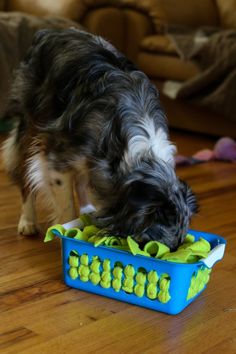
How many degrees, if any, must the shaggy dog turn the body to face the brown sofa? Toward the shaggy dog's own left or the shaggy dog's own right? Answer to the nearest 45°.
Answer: approximately 135° to the shaggy dog's own left

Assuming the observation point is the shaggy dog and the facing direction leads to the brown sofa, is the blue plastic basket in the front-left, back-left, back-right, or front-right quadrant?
back-right

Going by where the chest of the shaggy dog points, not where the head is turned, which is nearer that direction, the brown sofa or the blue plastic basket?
the blue plastic basket

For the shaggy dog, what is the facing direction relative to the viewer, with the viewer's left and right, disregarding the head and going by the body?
facing the viewer and to the right of the viewer

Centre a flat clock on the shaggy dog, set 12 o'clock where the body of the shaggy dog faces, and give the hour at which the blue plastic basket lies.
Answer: The blue plastic basket is roughly at 1 o'clock from the shaggy dog.
